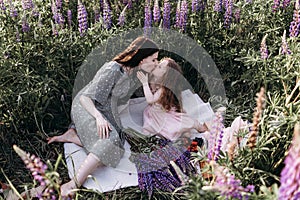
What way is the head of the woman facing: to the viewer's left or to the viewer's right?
to the viewer's right

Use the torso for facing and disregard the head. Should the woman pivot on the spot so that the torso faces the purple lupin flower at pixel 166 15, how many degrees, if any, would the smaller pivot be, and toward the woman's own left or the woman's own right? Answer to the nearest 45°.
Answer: approximately 45° to the woman's own left

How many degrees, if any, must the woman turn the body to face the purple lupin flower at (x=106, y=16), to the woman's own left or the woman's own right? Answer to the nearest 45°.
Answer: approximately 90° to the woman's own left

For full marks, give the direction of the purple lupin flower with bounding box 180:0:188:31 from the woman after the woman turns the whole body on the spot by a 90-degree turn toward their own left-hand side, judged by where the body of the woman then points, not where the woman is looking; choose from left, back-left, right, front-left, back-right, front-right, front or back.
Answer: front-right

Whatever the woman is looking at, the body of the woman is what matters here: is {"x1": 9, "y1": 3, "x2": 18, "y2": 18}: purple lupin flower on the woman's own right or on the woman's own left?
on the woman's own left

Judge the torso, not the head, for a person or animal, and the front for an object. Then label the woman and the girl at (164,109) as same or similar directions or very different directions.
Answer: very different directions

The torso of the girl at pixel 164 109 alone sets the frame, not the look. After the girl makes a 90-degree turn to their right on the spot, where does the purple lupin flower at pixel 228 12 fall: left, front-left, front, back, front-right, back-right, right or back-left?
front-right

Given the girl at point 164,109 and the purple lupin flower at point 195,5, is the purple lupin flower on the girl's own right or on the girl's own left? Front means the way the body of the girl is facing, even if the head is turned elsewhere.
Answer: on the girl's own right

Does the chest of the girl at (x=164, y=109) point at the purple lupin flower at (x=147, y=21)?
no

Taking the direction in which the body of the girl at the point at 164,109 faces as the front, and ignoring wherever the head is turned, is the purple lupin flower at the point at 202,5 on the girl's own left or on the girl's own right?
on the girl's own right

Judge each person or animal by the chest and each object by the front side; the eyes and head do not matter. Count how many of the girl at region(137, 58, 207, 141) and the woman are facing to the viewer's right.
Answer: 1

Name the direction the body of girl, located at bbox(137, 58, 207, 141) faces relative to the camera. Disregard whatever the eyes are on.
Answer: to the viewer's left

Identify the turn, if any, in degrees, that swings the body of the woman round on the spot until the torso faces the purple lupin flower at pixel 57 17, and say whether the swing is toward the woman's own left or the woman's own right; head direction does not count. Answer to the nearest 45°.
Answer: approximately 135° to the woman's own left

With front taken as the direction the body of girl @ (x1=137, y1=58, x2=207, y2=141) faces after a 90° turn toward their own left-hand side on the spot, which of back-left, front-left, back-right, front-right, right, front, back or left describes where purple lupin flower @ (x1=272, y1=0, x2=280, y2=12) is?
back-left

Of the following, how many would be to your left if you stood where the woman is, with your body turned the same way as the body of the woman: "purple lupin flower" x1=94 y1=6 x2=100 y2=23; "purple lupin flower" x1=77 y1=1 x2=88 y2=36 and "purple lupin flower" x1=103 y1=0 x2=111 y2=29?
3

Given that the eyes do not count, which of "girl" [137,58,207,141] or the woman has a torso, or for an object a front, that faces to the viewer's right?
the woman

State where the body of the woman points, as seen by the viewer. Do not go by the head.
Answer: to the viewer's right
